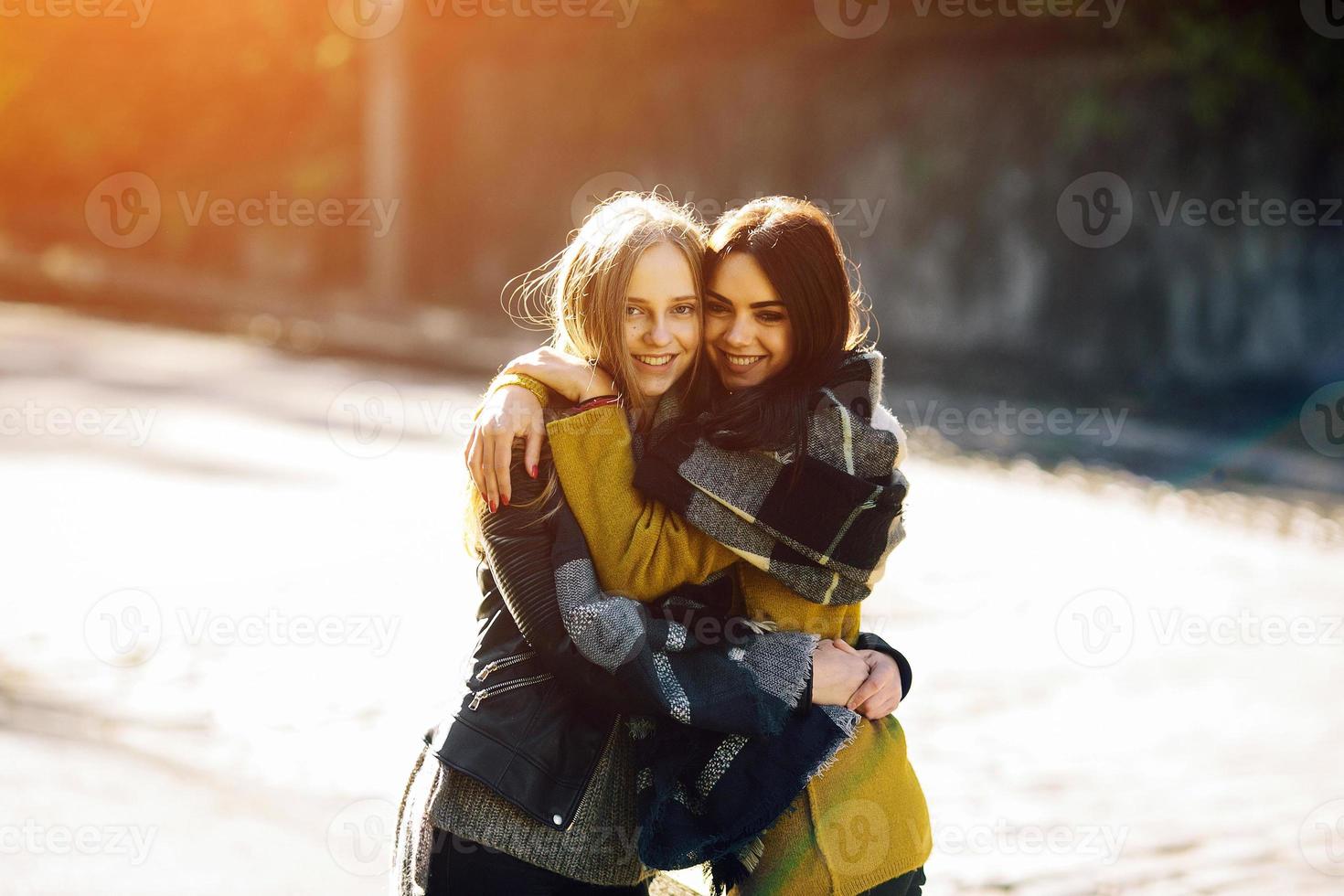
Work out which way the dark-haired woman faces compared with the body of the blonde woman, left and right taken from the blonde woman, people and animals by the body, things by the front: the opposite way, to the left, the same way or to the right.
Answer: to the right

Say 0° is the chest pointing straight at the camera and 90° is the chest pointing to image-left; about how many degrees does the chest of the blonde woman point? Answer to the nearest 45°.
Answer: approximately 315°
